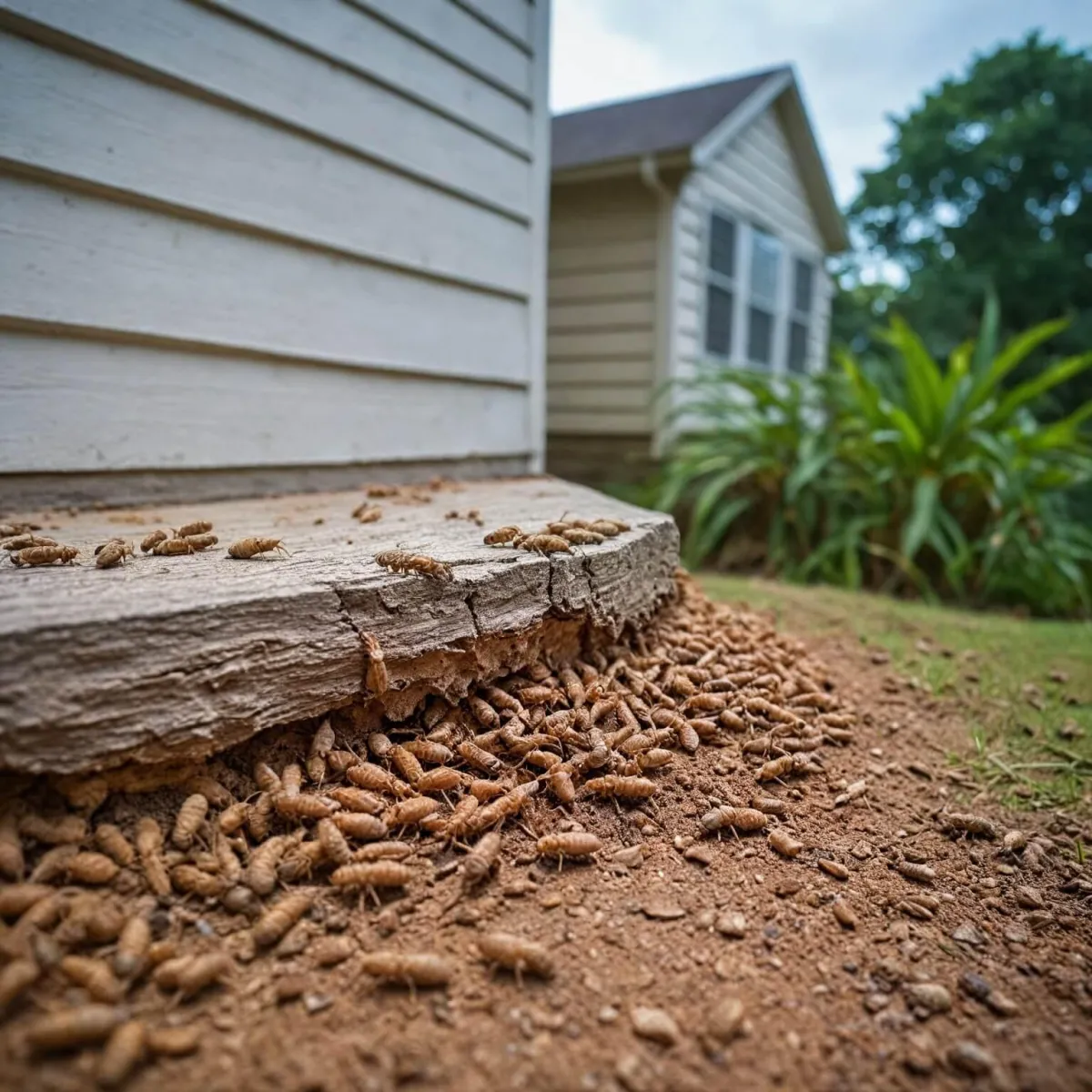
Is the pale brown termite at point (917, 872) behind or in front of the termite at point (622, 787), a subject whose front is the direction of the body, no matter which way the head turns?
behind

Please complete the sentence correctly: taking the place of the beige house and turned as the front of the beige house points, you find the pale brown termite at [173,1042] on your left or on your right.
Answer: on your right

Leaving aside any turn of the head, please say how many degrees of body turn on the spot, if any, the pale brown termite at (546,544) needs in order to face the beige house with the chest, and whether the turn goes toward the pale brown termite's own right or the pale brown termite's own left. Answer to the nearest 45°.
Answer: approximately 90° to the pale brown termite's own right

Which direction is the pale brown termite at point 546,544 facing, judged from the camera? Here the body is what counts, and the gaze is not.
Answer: to the viewer's left

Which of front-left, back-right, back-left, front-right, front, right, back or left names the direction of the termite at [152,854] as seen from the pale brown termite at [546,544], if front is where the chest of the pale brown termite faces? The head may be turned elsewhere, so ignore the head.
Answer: front-left

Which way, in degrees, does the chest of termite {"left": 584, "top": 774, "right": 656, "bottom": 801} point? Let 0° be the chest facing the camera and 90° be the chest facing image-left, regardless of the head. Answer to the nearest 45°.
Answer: approximately 90°

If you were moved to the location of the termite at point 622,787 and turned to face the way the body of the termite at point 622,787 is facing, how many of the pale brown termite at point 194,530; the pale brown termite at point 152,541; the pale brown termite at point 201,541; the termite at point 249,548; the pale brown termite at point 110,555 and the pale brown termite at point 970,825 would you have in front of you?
5

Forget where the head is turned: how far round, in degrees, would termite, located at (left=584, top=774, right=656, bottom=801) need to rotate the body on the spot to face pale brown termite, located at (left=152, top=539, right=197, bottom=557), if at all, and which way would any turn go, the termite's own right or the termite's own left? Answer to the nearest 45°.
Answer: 0° — it already faces it

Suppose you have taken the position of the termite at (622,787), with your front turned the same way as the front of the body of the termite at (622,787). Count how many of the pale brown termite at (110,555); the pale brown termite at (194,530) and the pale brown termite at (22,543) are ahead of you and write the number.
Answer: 3
